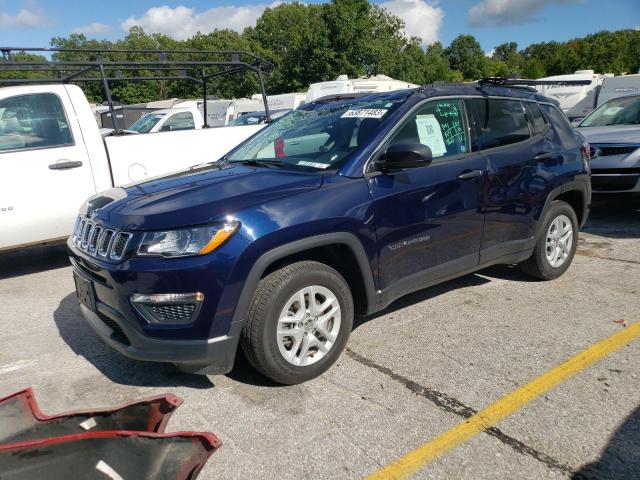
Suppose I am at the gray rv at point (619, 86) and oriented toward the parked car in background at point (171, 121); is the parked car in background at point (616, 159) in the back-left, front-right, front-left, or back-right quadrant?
front-left

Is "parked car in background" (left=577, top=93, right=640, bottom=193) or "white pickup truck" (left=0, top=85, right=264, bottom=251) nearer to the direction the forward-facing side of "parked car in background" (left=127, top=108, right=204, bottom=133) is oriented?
the white pickup truck

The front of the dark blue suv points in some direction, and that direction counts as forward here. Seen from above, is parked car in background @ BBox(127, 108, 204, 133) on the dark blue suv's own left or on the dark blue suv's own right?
on the dark blue suv's own right

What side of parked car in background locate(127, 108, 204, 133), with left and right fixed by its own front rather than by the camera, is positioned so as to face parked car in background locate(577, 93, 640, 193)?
left

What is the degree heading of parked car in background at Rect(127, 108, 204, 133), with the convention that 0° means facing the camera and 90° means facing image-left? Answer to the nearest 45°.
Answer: approximately 45°

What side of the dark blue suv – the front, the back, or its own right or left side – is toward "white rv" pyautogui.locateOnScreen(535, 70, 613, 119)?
back

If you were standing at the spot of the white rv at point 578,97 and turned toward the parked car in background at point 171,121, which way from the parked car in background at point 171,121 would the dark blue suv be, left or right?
left

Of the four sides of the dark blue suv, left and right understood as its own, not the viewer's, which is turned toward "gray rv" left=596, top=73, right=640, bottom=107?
back

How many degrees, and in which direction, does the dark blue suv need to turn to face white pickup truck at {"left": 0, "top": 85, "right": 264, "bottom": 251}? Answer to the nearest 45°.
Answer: approximately 90° to its right

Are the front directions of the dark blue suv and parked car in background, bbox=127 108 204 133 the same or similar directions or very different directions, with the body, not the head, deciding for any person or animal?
same or similar directions

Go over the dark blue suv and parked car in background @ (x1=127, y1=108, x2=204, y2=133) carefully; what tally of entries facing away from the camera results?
0

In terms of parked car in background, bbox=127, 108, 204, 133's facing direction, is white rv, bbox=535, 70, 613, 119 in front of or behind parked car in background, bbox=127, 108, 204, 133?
behind
